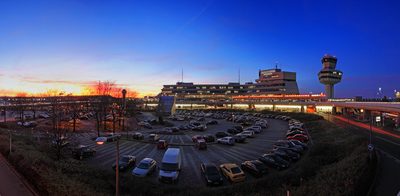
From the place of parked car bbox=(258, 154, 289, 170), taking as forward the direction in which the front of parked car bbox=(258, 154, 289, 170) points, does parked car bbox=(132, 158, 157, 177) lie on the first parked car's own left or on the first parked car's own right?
on the first parked car's own right

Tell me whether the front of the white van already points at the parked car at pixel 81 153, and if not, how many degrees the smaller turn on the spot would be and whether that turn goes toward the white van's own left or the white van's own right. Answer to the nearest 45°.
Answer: approximately 135° to the white van's own right

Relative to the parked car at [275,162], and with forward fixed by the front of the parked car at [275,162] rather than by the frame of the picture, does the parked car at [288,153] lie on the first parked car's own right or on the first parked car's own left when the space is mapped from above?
on the first parked car's own left

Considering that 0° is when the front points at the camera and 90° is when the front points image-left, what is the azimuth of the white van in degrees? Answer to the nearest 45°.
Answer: approximately 0°

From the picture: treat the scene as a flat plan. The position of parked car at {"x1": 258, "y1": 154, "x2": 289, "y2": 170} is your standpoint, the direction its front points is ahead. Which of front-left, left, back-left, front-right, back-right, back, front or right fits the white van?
right

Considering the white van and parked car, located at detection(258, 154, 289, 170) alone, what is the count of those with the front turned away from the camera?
0

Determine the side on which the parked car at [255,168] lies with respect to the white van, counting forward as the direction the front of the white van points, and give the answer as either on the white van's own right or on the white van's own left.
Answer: on the white van's own left

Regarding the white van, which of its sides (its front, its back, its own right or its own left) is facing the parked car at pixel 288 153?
left

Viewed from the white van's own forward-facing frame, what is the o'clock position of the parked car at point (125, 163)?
The parked car is roughly at 4 o'clock from the white van.

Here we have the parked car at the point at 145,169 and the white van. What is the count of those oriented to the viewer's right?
0

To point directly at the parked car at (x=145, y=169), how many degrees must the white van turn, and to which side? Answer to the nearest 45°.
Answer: approximately 90° to its right

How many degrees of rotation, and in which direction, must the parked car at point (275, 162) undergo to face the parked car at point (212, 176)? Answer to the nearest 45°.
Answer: approximately 90° to its right
